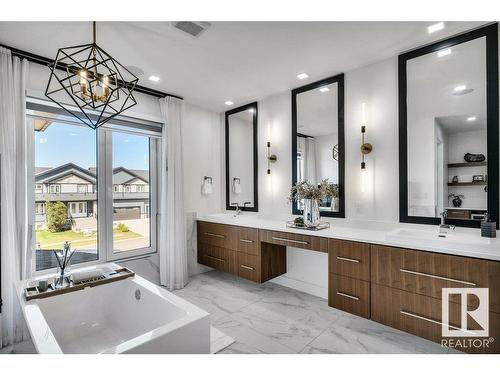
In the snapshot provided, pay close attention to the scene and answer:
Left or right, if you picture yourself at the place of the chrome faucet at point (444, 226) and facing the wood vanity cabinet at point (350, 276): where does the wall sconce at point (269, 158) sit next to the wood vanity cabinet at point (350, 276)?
right

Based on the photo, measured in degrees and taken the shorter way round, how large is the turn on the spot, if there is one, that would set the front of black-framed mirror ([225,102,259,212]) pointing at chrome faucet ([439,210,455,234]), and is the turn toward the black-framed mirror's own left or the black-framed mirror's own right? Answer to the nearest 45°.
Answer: approximately 90° to the black-framed mirror's own left

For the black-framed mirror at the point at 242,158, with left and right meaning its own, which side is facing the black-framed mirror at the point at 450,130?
left

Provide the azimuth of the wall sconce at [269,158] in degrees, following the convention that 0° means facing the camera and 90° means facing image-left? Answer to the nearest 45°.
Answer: approximately 45°

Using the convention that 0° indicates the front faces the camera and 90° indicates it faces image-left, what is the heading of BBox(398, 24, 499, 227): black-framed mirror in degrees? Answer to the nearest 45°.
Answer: approximately 45°

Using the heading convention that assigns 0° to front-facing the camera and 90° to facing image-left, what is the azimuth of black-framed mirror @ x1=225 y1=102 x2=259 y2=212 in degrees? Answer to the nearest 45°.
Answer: approximately 45°

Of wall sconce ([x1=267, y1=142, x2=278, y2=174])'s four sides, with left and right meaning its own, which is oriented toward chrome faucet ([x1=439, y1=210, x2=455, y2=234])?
left
